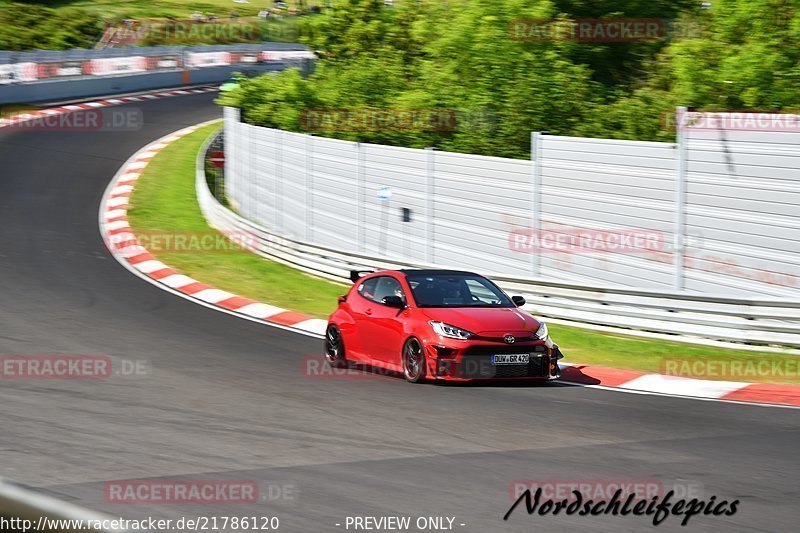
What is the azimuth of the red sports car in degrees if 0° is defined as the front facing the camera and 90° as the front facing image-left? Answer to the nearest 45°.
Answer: approximately 315°

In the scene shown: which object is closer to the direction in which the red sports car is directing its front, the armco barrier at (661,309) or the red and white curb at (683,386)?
the red and white curb

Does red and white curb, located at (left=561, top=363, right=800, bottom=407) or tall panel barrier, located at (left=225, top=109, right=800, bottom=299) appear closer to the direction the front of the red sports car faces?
the red and white curb

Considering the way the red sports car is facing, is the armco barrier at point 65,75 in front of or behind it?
behind

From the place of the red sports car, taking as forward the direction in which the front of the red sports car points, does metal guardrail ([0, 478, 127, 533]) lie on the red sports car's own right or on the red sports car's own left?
on the red sports car's own right

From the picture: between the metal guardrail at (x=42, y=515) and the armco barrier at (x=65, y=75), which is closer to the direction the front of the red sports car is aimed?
the metal guardrail

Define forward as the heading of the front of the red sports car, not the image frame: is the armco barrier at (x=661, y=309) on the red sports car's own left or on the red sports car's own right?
on the red sports car's own left
